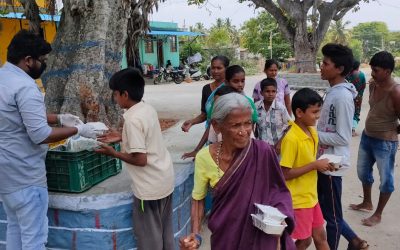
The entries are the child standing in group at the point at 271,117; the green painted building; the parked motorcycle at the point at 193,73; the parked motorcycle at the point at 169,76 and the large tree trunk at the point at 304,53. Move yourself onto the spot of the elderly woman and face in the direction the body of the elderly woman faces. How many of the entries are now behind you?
5

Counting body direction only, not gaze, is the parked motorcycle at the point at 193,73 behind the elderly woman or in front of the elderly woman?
behind

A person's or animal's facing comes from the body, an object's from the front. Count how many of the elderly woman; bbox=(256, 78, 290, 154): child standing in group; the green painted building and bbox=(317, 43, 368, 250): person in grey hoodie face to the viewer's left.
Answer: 1

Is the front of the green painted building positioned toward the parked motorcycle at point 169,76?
yes

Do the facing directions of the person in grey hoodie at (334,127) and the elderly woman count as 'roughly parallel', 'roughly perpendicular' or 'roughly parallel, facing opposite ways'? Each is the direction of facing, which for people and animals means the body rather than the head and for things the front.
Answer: roughly perpendicular

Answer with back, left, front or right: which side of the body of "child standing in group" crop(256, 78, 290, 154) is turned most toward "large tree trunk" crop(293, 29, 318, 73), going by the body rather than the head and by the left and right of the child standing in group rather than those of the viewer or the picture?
back

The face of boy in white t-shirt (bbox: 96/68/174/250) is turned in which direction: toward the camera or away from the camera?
away from the camera

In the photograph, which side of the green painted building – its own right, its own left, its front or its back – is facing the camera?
front

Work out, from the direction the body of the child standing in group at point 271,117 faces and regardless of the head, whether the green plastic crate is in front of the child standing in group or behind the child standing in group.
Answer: in front

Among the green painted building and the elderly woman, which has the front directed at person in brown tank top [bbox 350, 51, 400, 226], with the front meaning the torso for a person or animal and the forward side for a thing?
the green painted building

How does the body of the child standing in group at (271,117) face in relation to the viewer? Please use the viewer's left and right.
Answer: facing the viewer

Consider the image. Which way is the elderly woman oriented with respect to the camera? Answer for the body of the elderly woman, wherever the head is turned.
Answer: toward the camera

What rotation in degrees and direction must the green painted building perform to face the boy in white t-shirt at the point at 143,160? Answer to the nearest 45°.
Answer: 0° — it already faces them
